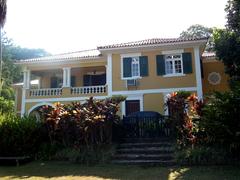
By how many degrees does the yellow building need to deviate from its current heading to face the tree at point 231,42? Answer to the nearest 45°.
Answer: approximately 45° to its left

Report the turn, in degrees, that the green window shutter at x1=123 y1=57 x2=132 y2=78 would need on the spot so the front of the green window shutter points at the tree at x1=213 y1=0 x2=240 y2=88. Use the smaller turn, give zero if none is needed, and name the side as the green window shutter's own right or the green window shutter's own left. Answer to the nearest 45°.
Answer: approximately 45° to the green window shutter's own left

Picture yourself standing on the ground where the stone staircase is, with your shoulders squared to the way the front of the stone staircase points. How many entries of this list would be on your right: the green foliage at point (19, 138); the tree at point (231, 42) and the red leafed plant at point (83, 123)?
2

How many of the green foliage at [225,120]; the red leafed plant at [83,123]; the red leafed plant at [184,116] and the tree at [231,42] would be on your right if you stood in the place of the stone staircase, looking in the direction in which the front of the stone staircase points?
1

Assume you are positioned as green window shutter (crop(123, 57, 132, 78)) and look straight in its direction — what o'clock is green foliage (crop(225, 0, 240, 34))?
The green foliage is roughly at 10 o'clock from the green window shutter.

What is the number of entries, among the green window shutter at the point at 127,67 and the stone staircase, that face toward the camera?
2

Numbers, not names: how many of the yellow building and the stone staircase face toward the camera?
2

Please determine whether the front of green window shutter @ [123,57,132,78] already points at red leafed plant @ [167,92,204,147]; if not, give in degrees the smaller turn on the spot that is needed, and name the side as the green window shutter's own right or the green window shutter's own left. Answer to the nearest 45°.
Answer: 0° — it already faces it

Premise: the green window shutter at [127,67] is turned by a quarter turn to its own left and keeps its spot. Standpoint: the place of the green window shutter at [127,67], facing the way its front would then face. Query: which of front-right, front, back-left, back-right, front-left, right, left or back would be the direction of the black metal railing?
right

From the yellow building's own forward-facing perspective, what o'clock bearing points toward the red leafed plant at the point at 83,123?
The red leafed plant is roughly at 1 o'clock from the yellow building.

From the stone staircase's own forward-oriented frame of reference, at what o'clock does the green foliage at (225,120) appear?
The green foliage is roughly at 10 o'clock from the stone staircase.

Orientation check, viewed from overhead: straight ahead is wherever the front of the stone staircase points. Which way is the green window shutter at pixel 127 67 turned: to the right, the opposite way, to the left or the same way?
the same way

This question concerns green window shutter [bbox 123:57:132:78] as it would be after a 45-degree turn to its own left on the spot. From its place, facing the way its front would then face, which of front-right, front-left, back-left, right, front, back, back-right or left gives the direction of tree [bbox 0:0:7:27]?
right

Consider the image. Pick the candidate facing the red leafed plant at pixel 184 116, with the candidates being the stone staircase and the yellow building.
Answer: the yellow building

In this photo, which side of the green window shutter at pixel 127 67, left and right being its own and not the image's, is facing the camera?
front

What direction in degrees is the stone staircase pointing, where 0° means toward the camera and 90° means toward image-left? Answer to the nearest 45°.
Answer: approximately 0°

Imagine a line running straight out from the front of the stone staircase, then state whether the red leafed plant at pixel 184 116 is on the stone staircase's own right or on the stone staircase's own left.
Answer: on the stone staircase's own left

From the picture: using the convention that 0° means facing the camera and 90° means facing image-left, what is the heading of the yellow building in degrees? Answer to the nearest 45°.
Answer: approximately 0°

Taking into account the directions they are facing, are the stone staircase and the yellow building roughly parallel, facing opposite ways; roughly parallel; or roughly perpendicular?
roughly parallel
